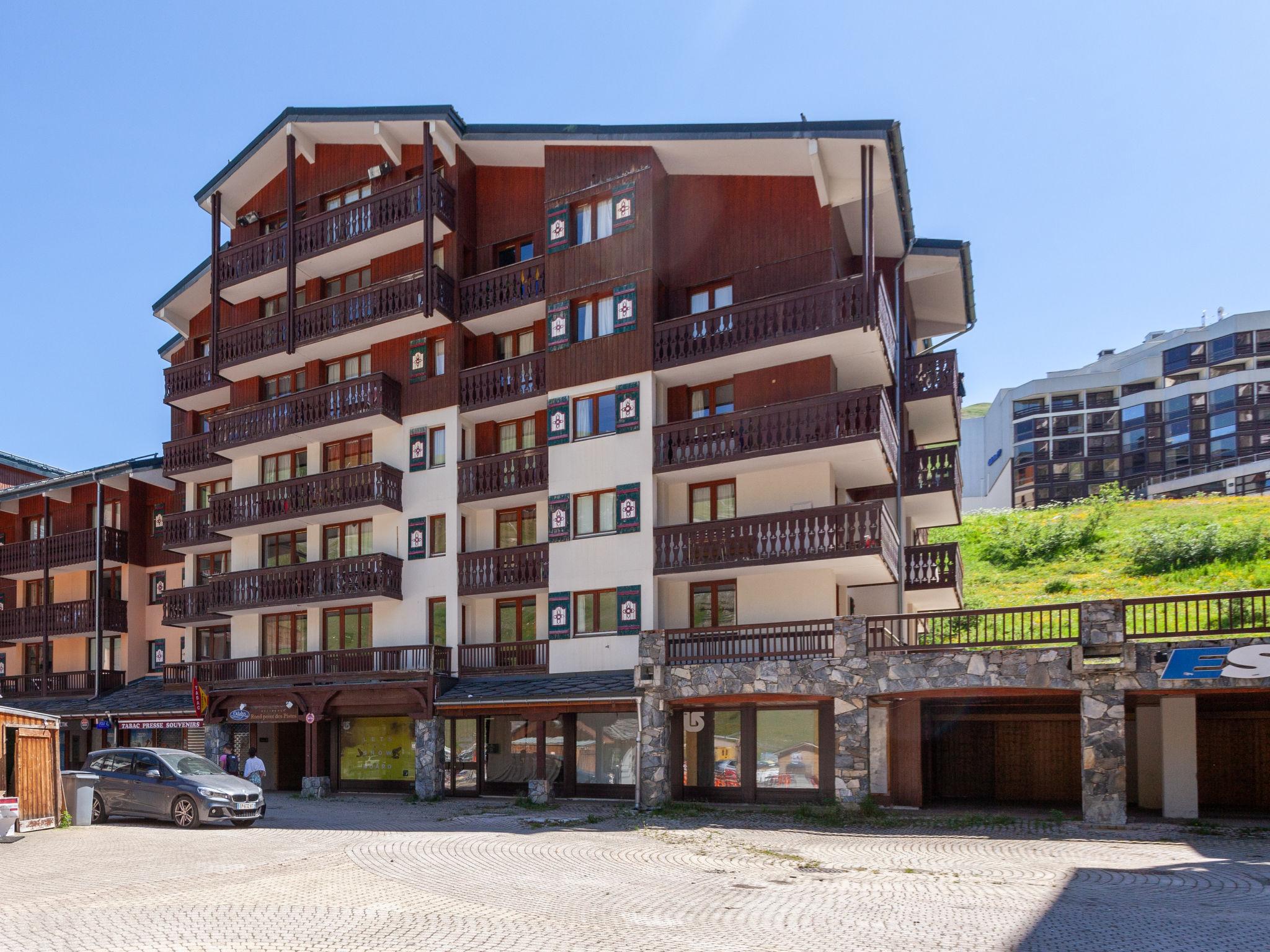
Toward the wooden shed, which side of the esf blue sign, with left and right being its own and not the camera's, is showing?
right

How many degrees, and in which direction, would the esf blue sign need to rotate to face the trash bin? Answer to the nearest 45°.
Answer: approximately 90° to its right

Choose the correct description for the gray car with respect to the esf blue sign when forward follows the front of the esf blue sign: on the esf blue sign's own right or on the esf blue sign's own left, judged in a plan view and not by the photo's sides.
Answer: on the esf blue sign's own right

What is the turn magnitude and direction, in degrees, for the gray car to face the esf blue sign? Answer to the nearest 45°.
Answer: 0° — it already faces it

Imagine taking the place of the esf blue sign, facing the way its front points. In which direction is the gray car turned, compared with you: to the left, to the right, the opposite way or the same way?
to the left

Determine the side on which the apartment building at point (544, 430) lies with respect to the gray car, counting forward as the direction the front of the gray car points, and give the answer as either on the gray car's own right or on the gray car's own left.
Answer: on the gray car's own left

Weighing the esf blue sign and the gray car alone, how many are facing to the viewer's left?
0

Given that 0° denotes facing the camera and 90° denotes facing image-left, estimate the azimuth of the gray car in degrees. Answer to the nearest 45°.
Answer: approximately 315°

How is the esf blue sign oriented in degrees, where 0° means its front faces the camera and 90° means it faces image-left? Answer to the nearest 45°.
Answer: approximately 0°
